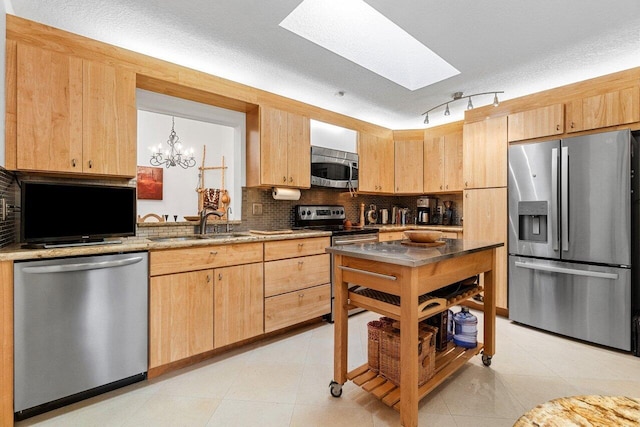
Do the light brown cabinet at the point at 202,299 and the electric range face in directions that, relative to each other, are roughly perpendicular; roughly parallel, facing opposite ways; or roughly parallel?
roughly parallel

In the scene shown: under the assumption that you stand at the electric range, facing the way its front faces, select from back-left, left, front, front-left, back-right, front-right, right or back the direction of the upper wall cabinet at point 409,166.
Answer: left

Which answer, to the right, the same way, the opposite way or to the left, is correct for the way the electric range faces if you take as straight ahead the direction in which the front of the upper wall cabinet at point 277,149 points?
the same way

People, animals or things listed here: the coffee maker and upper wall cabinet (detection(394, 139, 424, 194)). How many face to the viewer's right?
0

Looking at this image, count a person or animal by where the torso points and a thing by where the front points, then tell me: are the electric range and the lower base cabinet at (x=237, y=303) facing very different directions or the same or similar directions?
same or similar directions

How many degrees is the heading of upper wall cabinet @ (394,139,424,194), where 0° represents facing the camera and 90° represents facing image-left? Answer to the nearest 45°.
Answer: approximately 0°

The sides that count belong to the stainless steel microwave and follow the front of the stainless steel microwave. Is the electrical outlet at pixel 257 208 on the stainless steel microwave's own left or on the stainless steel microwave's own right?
on the stainless steel microwave's own right

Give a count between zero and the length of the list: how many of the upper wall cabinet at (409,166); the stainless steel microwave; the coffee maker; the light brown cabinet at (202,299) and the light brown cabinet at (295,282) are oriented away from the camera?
0

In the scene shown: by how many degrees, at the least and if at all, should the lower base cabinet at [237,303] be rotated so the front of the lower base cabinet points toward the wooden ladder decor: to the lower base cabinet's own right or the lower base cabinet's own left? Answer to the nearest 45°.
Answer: approximately 135° to the lower base cabinet's own left

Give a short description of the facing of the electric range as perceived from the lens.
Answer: facing the viewer and to the right of the viewer

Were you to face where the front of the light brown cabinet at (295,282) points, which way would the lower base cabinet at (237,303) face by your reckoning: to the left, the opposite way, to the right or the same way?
the same way

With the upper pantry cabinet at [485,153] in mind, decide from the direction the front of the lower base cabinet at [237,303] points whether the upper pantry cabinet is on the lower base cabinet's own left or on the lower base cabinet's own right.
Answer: on the lower base cabinet's own left

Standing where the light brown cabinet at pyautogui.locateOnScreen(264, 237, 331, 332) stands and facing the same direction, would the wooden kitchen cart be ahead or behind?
ahead

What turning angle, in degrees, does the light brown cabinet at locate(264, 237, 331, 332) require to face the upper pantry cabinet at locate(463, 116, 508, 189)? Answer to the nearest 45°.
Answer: approximately 45° to its left
